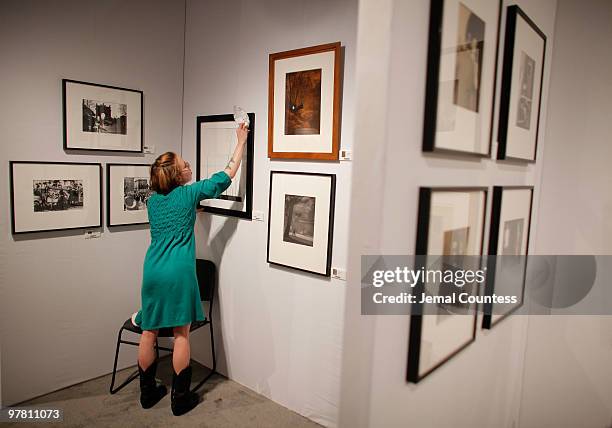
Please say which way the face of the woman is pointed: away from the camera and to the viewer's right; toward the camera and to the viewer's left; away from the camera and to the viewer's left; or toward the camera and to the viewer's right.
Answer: away from the camera and to the viewer's right

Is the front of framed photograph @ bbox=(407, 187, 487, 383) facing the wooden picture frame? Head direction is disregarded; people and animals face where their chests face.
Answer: no

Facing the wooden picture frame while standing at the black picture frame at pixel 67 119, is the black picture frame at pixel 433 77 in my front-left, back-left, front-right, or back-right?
front-right

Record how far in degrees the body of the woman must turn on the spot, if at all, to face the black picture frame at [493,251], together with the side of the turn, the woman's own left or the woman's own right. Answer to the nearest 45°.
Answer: approximately 90° to the woman's own right

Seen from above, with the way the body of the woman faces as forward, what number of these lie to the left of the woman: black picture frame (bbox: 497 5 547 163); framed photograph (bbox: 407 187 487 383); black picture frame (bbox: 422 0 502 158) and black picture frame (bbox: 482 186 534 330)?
0

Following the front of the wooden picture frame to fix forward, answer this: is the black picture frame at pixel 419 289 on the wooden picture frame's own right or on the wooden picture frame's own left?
on the wooden picture frame's own left

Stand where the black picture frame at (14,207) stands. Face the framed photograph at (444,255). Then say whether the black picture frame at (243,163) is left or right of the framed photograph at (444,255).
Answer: left

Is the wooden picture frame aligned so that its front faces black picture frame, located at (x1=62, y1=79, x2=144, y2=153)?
no

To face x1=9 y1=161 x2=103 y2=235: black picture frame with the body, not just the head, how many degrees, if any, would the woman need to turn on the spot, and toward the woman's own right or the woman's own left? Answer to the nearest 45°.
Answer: approximately 135° to the woman's own left

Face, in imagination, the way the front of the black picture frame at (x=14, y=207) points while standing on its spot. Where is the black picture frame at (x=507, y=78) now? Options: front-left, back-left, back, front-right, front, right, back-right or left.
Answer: front

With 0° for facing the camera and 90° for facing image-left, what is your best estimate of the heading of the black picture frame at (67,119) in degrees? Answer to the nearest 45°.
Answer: approximately 315°

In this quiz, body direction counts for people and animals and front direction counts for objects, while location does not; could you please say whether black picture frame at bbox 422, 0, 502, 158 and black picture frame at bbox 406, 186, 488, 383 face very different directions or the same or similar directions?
same or similar directions

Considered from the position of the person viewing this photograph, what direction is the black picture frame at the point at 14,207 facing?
facing the viewer and to the right of the viewer

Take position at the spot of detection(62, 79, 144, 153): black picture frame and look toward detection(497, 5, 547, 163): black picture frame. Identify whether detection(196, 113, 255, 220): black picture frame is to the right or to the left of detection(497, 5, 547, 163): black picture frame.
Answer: left

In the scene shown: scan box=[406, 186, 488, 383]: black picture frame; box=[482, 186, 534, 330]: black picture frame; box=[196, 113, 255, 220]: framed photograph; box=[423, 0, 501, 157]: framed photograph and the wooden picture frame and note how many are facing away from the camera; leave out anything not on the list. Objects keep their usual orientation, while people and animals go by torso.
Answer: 0

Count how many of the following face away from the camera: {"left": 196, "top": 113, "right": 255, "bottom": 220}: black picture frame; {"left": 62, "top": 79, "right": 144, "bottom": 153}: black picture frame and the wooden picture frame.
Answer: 0
